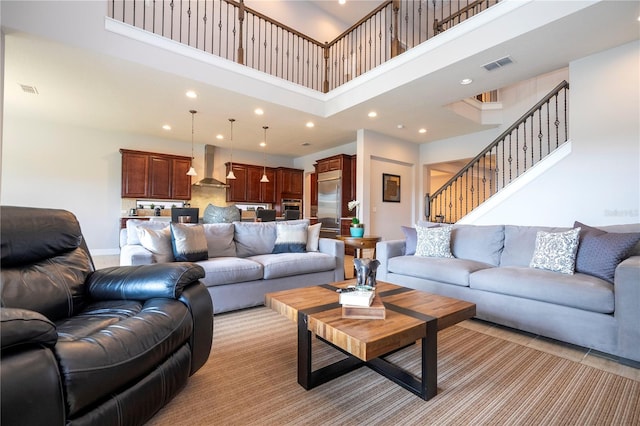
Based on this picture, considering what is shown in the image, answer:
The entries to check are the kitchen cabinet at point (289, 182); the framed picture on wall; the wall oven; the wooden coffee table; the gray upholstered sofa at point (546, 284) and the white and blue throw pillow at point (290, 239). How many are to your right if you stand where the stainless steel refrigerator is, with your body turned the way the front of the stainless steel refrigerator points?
2

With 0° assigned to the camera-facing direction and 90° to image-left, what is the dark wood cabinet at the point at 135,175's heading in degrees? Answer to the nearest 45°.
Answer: approximately 0°

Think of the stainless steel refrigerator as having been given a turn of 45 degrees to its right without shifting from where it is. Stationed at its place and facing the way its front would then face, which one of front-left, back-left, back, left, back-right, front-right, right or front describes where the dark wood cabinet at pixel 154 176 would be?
front

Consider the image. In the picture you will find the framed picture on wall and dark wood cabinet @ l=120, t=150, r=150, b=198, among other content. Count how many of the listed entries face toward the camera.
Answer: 2

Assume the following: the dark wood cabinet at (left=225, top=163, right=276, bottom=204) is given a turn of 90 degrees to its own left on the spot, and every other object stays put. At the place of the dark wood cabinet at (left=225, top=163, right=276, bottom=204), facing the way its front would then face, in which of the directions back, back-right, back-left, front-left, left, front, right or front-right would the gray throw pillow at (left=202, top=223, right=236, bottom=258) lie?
back-right

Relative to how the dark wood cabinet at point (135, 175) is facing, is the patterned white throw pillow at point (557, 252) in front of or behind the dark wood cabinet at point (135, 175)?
in front

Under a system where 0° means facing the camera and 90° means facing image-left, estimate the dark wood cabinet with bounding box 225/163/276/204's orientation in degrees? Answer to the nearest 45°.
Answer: approximately 315°

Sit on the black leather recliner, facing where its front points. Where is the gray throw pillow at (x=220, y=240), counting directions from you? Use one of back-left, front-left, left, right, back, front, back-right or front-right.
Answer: left

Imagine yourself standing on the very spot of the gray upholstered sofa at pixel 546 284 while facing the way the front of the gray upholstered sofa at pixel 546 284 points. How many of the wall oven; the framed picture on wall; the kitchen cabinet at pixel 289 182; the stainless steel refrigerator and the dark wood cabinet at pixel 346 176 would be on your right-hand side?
5

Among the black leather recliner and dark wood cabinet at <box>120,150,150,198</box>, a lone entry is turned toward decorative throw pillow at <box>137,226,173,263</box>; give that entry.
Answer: the dark wood cabinet
